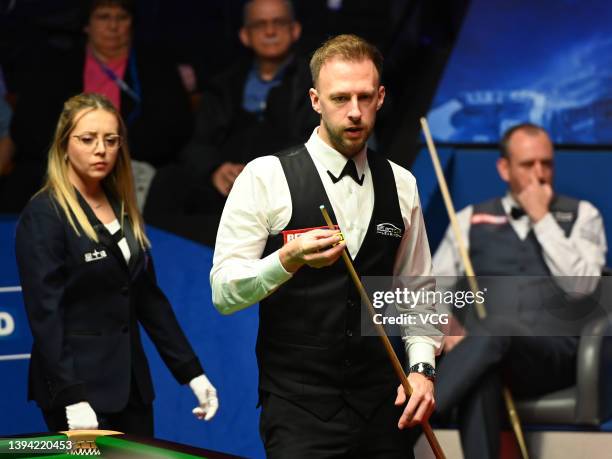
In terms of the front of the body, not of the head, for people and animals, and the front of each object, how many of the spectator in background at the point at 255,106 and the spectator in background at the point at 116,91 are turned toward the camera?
2

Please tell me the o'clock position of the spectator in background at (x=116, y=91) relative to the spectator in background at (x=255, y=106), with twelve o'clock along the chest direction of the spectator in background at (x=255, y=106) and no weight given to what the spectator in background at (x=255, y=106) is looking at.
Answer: the spectator in background at (x=116, y=91) is roughly at 3 o'clock from the spectator in background at (x=255, y=106).

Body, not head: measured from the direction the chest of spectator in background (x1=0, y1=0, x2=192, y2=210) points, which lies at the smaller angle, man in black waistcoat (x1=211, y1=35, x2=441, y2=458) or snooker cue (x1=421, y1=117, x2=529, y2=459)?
the man in black waistcoat

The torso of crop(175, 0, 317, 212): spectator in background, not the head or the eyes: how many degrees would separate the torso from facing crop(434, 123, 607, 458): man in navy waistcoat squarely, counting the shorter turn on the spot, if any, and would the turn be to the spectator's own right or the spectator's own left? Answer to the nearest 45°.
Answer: approximately 45° to the spectator's own left

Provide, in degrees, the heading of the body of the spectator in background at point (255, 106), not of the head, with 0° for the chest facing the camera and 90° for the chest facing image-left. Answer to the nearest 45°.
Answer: approximately 0°

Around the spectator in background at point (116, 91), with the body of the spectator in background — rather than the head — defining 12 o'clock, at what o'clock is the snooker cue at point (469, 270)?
The snooker cue is roughly at 10 o'clock from the spectator in background.

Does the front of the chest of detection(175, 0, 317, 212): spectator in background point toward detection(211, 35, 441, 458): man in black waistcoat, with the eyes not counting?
yes

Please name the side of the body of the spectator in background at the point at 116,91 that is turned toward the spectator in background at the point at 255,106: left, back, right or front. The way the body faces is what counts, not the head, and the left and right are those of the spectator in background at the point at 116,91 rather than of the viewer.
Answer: left

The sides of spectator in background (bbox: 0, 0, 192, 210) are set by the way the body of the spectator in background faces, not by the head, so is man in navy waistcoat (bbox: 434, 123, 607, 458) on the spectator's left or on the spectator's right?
on the spectator's left
